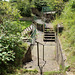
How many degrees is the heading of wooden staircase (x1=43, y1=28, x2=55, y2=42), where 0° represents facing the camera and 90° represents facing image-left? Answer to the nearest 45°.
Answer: approximately 0°
